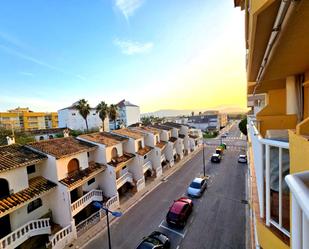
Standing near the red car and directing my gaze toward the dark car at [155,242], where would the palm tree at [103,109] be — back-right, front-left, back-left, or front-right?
back-right

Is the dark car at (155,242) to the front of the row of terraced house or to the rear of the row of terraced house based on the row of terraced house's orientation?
to the front

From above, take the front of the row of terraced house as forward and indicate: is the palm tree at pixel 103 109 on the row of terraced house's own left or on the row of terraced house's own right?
on the row of terraced house's own left

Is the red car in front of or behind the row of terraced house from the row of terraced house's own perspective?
in front

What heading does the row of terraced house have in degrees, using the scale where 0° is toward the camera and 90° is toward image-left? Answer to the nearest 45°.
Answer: approximately 315°

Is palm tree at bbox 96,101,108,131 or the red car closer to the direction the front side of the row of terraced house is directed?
the red car
